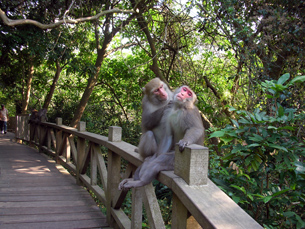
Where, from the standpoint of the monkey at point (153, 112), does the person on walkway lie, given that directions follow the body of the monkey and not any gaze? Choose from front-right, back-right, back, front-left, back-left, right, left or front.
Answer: back

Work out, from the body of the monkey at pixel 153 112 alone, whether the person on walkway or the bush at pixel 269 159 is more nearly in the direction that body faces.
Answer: the bush

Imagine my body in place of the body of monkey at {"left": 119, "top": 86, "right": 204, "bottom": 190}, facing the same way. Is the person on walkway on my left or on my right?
on my right

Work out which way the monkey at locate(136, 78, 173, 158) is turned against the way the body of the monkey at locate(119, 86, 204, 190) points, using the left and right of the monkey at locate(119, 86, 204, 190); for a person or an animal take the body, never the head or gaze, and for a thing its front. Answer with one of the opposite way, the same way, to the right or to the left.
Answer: to the left

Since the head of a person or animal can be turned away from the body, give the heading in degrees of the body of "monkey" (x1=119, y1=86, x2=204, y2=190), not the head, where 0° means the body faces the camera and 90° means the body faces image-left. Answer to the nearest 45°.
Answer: approximately 45°

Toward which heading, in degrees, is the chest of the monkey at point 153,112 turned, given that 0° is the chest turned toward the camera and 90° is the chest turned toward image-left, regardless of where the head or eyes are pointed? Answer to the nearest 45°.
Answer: approximately 315°
